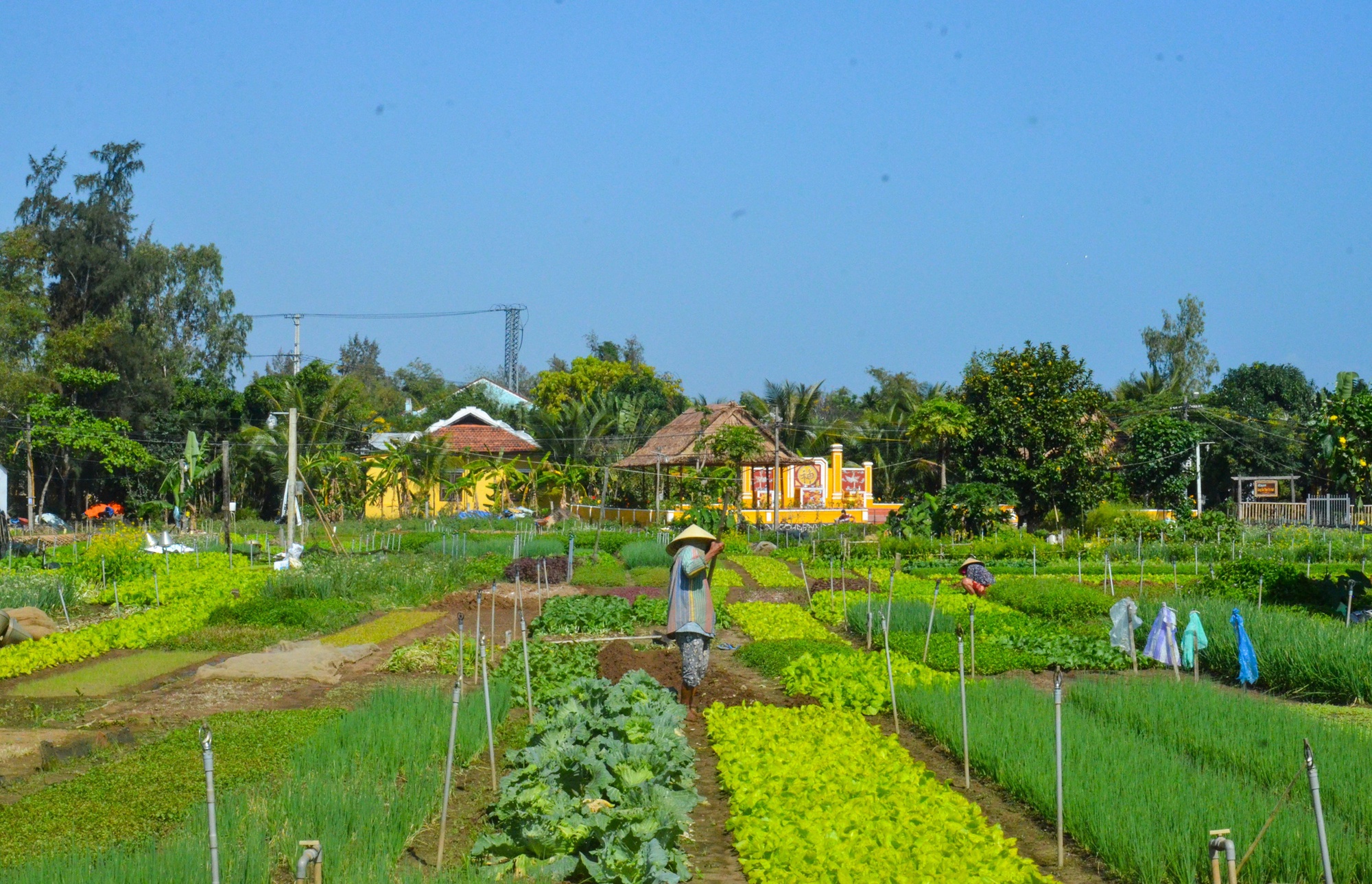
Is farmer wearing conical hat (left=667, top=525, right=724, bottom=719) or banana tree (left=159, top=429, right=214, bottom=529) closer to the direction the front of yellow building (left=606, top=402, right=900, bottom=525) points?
the farmer wearing conical hat

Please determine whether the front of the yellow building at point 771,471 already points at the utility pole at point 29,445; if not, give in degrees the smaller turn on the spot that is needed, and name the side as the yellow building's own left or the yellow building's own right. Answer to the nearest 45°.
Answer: approximately 90° to the yellow building's own right

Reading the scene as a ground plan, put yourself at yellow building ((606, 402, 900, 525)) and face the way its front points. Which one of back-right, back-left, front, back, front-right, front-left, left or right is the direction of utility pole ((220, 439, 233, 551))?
front-right

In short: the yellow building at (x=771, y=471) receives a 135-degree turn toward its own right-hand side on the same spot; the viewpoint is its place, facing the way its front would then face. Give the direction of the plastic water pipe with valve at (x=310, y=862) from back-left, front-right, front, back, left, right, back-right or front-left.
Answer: back-left

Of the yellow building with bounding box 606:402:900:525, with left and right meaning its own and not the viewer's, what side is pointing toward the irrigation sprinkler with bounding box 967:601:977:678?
front

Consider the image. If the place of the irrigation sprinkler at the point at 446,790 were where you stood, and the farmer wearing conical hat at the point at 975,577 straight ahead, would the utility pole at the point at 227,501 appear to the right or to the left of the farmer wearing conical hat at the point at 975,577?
left

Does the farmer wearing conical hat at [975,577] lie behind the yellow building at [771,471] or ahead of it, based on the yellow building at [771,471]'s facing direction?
ahead

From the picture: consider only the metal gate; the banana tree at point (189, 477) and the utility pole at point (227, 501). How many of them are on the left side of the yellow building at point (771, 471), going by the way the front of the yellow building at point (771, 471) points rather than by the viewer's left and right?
1

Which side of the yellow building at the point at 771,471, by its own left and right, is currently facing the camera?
front

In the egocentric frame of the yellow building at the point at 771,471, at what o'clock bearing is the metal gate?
The metal gate is roughly at 9 o'clock from the yellow building.

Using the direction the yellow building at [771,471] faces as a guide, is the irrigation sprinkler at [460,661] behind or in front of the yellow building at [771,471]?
in front

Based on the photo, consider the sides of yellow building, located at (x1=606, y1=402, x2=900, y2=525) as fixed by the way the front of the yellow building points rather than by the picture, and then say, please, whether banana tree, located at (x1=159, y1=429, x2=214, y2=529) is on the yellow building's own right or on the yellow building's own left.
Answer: on the yellow building's own right

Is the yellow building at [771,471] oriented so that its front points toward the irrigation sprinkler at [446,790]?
yes

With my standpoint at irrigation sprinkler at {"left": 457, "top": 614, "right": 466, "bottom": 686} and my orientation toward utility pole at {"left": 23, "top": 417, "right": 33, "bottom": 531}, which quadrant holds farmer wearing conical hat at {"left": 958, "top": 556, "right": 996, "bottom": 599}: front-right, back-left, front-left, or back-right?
front-right

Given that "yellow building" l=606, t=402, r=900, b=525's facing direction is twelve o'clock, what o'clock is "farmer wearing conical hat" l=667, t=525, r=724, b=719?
The farmer wearing conical hat is roughly at 12 o'clock from the yellow building.

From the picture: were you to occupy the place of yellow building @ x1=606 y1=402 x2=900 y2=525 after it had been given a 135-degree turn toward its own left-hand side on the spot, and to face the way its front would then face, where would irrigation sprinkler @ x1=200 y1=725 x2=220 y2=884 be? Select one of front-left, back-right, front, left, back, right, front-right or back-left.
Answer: back-right

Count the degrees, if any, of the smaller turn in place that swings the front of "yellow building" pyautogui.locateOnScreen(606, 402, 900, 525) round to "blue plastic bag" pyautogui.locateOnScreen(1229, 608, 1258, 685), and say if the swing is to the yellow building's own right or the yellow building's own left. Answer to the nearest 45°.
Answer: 0° — it already faces it
